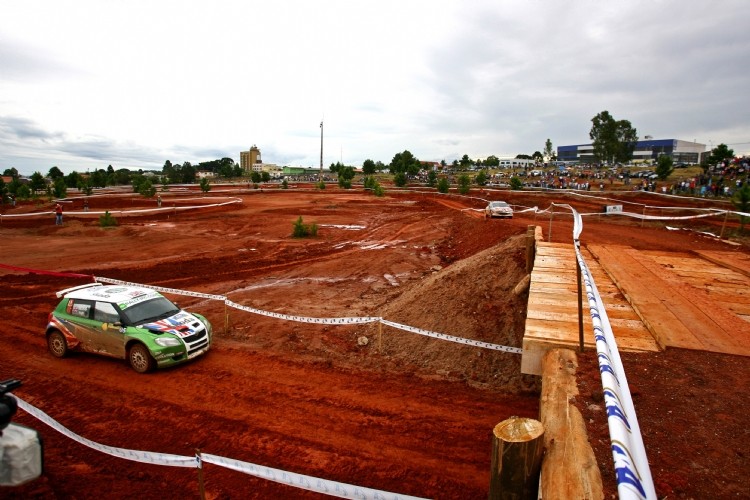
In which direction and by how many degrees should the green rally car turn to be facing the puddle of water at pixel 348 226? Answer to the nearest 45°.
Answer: approximately 90° to its left

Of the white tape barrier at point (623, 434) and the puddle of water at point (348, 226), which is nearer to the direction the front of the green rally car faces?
the white tape barrier

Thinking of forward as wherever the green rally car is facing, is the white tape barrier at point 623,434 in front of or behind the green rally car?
in front

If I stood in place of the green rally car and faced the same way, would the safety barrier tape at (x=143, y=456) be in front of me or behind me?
in front

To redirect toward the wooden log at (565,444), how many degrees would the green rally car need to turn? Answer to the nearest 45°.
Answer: approximately 45° to its right

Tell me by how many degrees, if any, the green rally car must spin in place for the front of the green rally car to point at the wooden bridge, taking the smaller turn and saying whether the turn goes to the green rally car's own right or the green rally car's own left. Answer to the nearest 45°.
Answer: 0° — it already faces it

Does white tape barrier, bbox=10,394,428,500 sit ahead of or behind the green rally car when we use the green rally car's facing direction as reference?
ahead

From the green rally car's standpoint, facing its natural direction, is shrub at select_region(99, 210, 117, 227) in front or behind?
behind

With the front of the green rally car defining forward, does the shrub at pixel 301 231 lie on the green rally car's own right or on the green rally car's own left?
on the green rally car's own left

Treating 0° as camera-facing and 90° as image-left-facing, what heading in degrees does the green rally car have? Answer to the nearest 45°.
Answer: approximately 315°

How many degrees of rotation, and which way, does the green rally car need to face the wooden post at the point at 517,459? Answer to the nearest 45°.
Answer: approximately 45° to its right
